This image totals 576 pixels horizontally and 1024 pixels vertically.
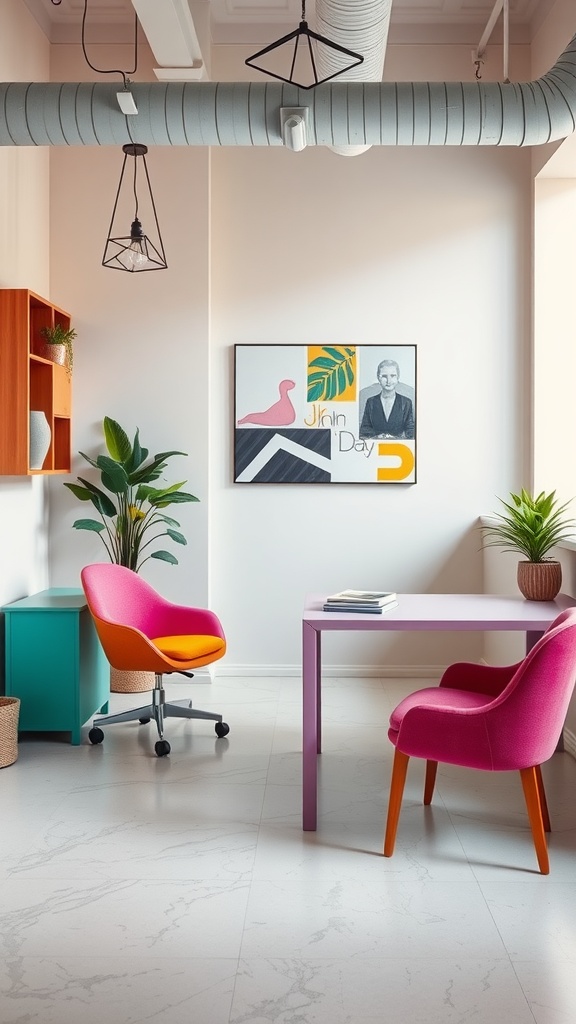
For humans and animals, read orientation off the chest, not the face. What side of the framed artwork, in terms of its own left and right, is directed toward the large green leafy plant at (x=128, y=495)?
right

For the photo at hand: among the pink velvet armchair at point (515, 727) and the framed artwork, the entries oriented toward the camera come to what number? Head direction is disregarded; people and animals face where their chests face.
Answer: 1

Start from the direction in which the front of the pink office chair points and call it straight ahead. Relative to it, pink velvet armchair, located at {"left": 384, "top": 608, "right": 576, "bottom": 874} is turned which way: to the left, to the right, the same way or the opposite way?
the opposite way

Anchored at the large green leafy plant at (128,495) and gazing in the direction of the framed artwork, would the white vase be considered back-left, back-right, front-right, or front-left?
back-right

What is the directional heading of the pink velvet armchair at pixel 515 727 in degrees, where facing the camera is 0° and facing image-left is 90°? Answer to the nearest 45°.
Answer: approximately 90°
